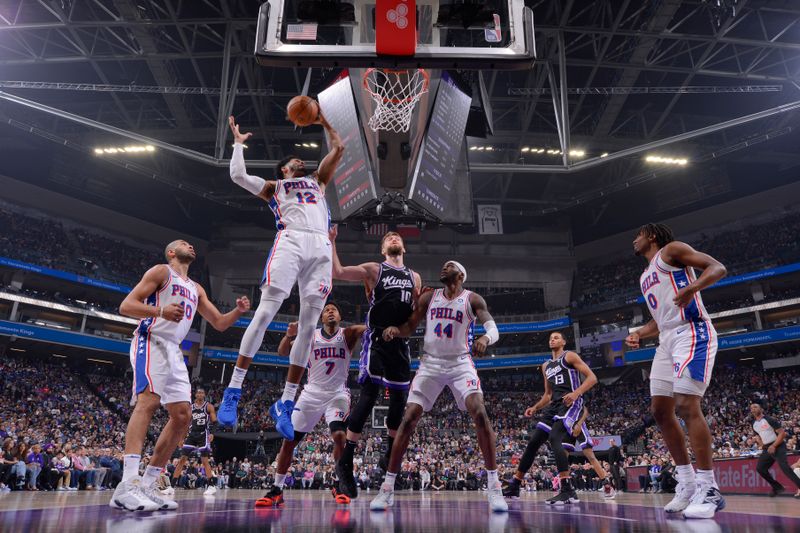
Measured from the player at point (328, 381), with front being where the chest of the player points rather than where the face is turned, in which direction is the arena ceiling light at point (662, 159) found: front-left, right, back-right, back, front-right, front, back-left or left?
back-left

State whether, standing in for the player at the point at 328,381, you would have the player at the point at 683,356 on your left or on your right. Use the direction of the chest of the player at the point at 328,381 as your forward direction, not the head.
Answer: on your left

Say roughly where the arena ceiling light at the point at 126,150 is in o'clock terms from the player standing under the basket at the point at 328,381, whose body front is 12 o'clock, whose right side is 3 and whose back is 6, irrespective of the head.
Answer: The arena ceiling light is roughly at 5 o'clock from the player standing under the basket.

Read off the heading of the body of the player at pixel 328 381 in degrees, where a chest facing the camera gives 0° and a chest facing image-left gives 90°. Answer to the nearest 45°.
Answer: approximately 0°

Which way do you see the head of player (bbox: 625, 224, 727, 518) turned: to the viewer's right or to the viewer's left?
to the viewer's left

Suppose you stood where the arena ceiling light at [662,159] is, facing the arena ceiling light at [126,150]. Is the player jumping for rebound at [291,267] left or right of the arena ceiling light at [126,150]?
left
